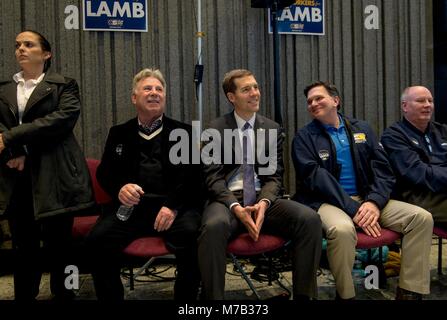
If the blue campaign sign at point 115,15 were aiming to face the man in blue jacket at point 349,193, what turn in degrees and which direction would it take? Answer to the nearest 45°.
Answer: approximately 45° to its left

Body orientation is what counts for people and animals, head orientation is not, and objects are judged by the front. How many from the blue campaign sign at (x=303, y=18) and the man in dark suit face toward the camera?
2

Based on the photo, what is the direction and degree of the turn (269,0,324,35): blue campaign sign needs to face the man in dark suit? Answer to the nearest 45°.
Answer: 0° — it already faces them

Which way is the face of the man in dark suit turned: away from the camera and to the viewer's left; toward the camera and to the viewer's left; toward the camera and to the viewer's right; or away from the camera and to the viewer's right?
toward the camera and to the viewer's right

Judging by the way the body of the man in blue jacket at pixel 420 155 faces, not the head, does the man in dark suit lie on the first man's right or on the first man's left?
on the first man's right

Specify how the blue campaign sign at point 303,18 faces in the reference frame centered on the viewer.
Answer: facing the viewer

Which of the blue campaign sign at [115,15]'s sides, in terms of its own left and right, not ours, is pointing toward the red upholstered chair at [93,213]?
front

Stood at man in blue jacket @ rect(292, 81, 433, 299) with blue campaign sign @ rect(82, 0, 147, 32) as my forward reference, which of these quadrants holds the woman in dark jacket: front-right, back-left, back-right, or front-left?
front-left

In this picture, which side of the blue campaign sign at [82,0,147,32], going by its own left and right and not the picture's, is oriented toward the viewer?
front
